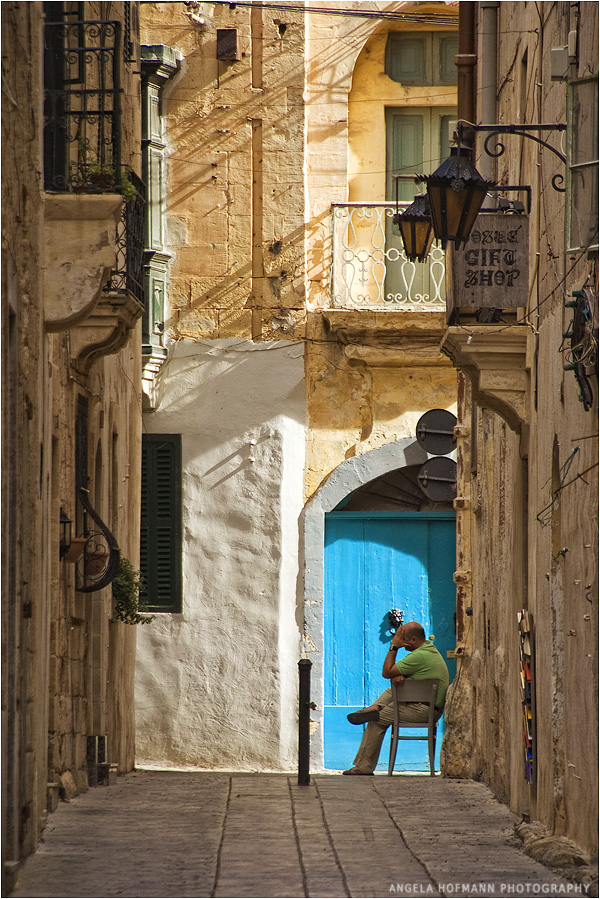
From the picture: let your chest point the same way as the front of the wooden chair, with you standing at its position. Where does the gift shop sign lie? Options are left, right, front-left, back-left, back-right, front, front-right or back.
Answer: back

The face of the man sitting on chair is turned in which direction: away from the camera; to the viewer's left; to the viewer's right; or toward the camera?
to the viewer's left

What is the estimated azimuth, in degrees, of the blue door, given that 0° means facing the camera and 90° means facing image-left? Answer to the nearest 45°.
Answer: approximately 0°

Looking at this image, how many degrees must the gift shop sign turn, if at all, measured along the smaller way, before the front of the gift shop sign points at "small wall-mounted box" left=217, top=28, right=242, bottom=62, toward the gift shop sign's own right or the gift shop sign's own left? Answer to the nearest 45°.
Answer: approximately 135° to the gift shop sign's own right

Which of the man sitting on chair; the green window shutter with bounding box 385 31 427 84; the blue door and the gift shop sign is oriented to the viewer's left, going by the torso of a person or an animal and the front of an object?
the man sitting on chair

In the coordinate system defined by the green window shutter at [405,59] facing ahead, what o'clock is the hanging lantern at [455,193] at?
The hanging lantern is roughly at 12 o'clock from the green window shutter.

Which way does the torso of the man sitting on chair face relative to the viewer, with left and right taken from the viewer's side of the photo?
facing to the left of the viewer
